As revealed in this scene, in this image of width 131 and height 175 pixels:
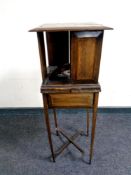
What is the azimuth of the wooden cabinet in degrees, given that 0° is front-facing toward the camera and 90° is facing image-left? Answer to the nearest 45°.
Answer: approximately 0°
